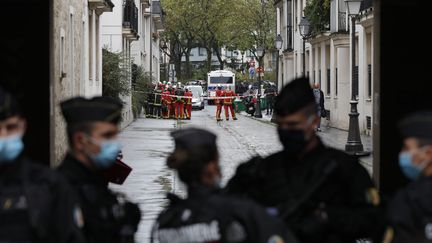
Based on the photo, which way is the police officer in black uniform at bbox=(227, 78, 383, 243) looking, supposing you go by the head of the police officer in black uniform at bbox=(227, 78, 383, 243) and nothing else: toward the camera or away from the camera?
toward the camera

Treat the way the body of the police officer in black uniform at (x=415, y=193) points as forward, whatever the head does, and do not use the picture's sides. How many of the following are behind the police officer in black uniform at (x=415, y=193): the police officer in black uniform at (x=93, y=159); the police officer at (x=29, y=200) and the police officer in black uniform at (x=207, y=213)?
0

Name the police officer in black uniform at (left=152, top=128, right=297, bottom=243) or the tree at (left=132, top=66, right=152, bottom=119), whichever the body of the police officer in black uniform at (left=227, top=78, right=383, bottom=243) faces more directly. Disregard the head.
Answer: the police officer in black uniform

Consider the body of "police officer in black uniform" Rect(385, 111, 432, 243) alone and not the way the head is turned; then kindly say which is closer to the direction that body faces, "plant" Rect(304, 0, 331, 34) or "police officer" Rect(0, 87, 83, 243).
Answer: the police officer

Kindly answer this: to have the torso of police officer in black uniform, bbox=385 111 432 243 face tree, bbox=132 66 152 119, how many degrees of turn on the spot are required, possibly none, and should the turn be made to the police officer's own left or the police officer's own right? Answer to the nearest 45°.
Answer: approximately 135° to the police officer's own right

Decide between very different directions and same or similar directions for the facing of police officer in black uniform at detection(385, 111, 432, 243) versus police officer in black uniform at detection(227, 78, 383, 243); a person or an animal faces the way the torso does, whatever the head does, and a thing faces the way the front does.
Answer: same or similar directions

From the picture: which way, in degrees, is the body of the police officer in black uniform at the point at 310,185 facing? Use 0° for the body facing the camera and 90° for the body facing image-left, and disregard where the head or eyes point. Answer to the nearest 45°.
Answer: approximately 45°

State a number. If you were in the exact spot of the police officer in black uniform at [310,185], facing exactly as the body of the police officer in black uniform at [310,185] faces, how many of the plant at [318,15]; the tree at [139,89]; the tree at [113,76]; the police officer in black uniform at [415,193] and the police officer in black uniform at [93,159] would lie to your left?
1

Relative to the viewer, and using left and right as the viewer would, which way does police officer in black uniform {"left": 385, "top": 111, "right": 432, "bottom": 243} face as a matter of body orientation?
facing the viewer and to the left of the viewer

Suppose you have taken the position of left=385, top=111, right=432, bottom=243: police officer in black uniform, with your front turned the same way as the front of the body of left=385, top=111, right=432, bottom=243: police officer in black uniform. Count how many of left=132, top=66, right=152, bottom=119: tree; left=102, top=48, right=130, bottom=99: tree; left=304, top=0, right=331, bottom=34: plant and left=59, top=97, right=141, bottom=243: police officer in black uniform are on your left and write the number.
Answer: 0

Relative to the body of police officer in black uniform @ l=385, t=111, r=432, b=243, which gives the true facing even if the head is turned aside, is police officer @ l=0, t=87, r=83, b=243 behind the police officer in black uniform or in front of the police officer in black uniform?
in front

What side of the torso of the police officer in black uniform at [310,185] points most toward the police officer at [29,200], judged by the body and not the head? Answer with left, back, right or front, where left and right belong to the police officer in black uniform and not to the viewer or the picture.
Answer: right

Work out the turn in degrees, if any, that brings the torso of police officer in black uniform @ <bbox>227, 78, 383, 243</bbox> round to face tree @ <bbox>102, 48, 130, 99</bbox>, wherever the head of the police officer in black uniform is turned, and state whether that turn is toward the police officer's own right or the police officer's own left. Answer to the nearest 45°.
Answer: approximately 135° to the police officer's own right

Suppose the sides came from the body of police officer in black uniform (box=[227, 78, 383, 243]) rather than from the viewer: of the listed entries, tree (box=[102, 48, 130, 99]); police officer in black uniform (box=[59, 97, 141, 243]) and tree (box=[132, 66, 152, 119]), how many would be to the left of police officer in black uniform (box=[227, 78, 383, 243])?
0

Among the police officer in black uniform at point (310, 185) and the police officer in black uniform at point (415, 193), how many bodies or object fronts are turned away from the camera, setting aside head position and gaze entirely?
0

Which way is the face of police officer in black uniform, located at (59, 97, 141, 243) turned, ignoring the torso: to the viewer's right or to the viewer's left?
to the viewer's right

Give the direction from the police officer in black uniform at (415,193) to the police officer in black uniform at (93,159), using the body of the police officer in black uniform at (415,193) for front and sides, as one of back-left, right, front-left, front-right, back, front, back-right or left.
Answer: front-right
